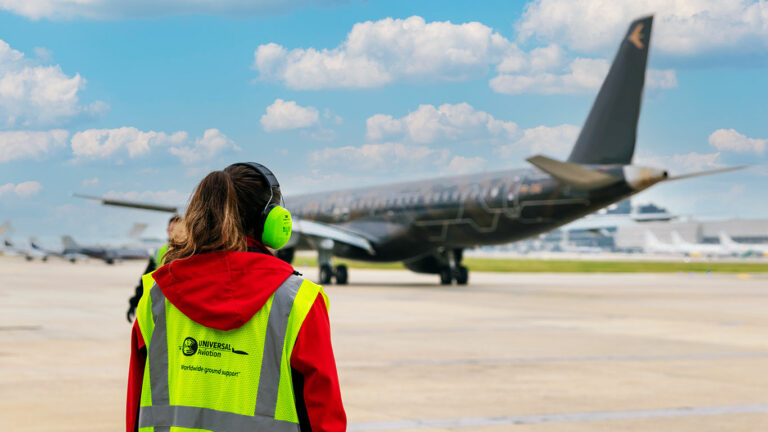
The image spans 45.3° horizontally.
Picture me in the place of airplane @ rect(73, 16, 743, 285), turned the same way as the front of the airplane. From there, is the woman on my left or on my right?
on my left
